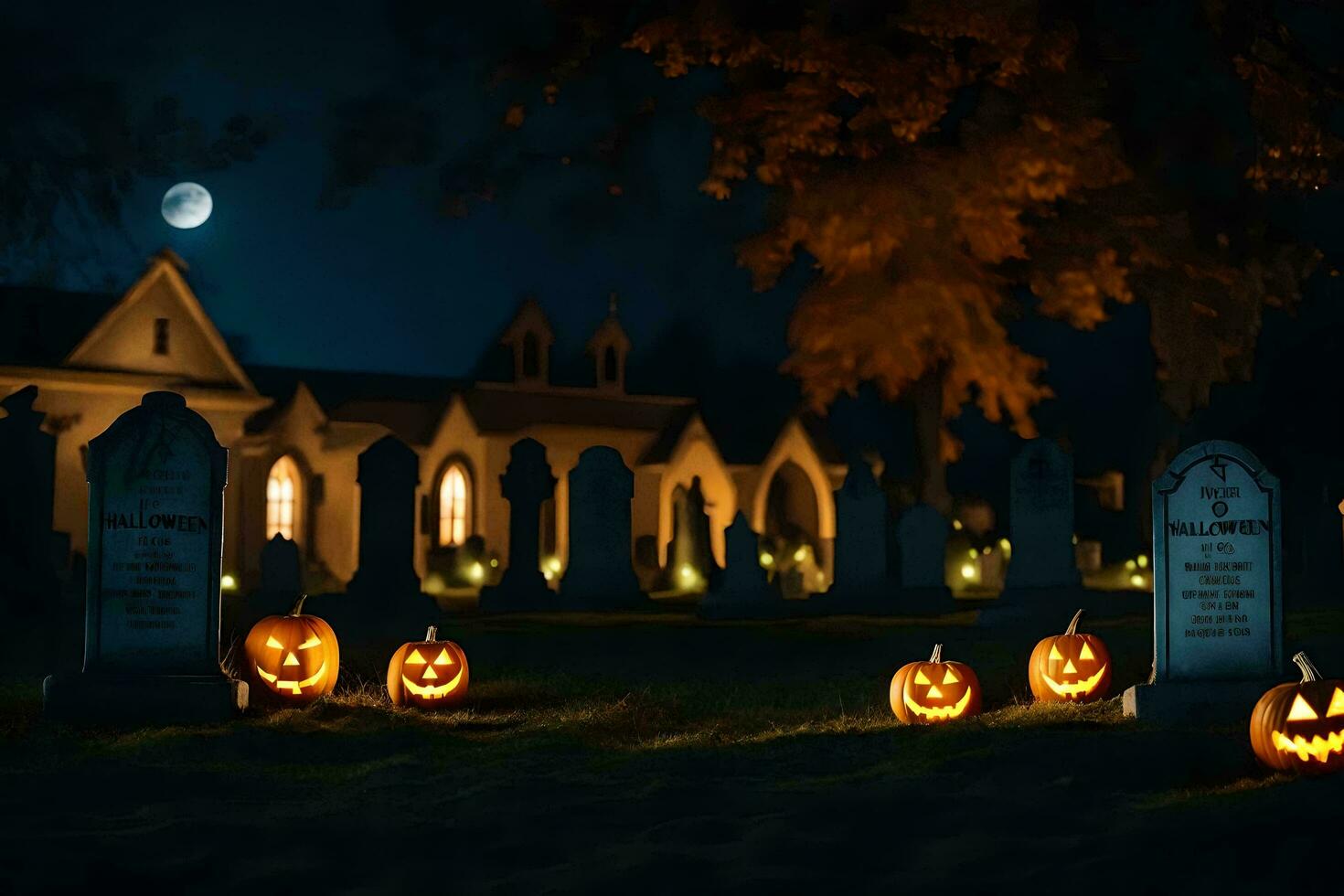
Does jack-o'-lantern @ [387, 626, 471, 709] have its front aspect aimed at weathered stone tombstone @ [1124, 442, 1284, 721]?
no

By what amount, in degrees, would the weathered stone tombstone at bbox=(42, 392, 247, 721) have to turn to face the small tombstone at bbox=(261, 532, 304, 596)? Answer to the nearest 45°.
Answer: approximately 180°

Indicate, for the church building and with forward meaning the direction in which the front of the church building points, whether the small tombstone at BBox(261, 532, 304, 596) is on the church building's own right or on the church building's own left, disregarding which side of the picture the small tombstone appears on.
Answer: on the church building's own right

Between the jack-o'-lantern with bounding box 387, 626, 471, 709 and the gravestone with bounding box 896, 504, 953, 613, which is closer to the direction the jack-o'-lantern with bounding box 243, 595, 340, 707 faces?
the jack-o'-lantern

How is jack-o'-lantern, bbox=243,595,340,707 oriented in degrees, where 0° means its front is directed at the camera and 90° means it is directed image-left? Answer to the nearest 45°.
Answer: approximately 0°

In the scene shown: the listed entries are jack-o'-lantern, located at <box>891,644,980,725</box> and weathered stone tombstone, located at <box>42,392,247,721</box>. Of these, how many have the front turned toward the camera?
2

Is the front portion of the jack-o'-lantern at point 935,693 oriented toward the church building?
no

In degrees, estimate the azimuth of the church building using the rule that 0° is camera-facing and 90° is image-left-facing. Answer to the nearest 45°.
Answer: approximately 315°

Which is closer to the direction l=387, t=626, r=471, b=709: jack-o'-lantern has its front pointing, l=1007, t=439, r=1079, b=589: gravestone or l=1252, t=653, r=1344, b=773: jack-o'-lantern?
the jack-o'-lantern

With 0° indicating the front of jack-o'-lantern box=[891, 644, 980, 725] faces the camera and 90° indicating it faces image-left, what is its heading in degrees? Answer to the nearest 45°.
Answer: approximately 0°

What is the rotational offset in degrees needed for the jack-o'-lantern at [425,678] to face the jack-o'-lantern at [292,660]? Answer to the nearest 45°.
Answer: approximately 90° to its right

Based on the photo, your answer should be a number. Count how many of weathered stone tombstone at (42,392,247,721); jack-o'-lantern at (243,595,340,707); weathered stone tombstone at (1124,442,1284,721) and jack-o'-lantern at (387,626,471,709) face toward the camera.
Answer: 4

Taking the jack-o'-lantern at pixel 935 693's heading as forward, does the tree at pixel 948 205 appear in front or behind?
behind

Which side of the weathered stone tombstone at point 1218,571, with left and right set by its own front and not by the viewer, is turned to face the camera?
front

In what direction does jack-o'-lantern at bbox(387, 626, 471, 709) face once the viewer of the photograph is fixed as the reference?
facing the viewer

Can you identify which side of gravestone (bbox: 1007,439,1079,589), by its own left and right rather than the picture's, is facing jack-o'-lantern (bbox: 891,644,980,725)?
front

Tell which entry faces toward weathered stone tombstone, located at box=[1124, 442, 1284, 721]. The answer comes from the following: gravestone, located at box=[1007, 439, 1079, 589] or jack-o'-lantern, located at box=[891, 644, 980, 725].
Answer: the gravestone

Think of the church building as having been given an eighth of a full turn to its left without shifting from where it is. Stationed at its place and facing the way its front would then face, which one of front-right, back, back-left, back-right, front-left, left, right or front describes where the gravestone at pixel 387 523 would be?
right

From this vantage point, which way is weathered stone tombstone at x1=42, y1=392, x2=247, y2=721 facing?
toward the camera
